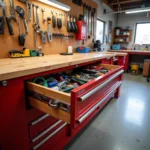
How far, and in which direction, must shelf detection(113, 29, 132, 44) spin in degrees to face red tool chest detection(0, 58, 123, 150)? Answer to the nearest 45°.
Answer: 0° — it already faces it

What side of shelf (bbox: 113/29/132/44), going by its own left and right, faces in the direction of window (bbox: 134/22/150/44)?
left

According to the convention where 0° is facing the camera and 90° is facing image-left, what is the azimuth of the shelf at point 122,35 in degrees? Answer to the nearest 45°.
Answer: approximately 0°

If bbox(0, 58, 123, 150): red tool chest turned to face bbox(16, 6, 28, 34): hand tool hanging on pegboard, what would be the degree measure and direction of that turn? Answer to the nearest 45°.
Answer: approximately 135° to its left

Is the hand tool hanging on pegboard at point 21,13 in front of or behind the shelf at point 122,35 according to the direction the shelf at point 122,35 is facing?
in front

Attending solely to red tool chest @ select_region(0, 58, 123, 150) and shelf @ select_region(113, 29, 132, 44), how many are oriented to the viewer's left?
0

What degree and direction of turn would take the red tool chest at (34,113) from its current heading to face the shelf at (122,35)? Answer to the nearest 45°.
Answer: approximately 90° to its left

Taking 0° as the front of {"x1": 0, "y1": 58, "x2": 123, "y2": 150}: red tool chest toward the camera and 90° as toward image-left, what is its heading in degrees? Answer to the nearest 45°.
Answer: approximately 315°

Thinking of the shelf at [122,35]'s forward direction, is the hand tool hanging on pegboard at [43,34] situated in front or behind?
in front

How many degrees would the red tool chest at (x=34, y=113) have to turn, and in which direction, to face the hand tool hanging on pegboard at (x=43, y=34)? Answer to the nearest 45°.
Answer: approximately 135° to its left
